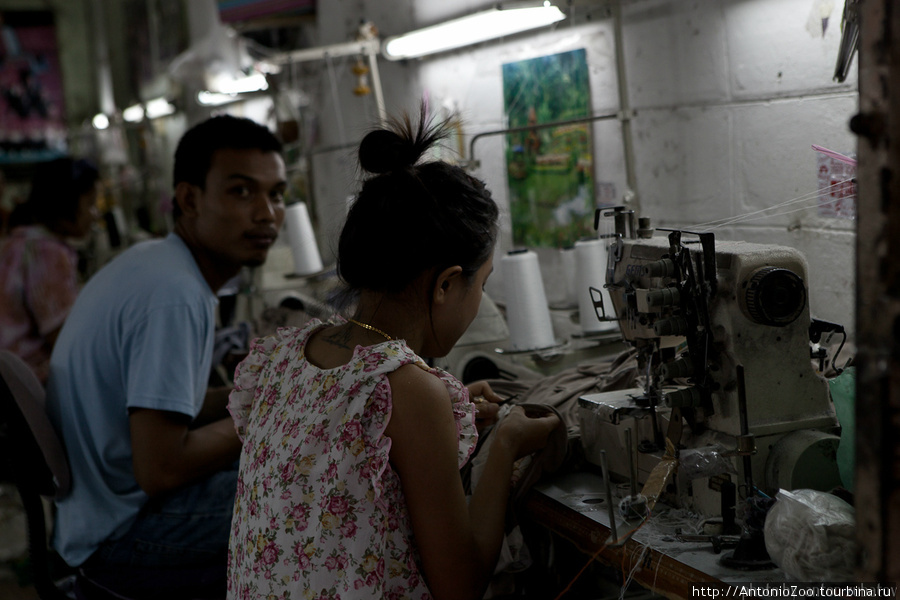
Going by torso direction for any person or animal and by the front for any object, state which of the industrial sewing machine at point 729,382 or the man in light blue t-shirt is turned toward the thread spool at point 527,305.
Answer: the man in light blue t-shirt

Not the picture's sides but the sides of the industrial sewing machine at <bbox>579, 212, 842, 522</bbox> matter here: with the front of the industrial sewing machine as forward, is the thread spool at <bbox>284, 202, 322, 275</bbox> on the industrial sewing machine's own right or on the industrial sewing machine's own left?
on the industrial sewing machine's own right

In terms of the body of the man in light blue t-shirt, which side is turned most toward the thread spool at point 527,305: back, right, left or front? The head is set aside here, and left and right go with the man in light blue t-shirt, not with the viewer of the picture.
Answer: front

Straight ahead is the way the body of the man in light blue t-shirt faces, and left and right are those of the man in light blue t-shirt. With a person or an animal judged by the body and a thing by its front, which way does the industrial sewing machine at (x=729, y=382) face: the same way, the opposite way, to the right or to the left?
the opposite way

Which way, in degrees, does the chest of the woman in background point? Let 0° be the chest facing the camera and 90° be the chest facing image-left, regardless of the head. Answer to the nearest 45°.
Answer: approximately 225°

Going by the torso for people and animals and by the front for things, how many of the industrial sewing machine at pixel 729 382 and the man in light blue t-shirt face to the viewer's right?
1

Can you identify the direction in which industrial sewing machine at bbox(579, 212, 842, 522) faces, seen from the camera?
facing the viewer and to the left of the viewer

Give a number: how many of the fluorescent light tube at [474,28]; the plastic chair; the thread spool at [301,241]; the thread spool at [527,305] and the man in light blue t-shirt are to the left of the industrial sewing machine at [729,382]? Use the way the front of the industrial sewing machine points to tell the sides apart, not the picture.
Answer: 0

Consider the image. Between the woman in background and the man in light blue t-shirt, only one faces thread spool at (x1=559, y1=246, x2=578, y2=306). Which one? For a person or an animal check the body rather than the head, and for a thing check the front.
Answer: the man in light blue t-shirt

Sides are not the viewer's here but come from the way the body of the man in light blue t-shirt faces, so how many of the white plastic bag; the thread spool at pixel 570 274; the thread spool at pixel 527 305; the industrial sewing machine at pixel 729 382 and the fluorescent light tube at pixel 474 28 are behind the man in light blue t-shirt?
0

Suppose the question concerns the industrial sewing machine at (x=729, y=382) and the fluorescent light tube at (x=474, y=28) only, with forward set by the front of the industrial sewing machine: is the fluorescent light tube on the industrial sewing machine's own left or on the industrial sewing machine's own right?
on the industrial sewing machine's own right

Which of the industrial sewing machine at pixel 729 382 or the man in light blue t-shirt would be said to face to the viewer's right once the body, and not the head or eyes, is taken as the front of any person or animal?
the man in light blue t-shirt

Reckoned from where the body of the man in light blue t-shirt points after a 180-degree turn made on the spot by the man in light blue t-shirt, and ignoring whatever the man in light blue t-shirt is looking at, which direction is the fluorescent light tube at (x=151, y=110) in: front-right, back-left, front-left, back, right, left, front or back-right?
right

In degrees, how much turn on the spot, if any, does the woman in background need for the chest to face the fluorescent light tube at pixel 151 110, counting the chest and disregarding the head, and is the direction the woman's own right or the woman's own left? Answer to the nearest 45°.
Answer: approximately 45° to the woman's own left

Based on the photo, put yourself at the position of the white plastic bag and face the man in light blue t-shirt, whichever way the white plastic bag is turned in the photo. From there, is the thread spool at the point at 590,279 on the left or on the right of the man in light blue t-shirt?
right

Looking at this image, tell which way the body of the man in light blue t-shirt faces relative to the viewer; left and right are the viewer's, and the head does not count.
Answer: facing to the right of the viewer

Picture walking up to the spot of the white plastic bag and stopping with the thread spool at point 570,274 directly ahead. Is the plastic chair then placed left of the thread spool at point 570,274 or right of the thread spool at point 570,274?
left
